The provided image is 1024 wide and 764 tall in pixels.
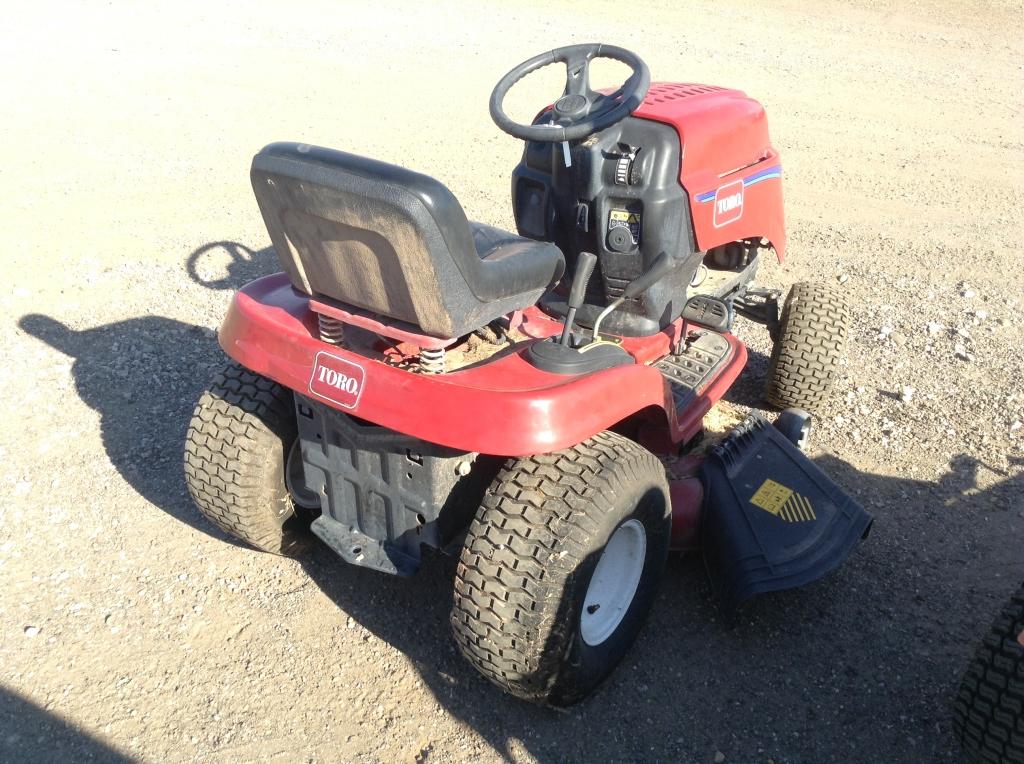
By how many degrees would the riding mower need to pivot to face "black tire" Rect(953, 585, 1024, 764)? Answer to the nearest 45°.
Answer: approximately 90° to its right

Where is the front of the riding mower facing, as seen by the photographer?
facing away from the viewer and to the right of the viewer
